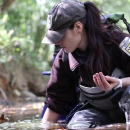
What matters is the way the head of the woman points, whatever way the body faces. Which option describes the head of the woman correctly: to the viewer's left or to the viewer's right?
to the viewer's left

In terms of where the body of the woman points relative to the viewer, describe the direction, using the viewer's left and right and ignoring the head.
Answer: facing the viewer and to the left of the viewer
